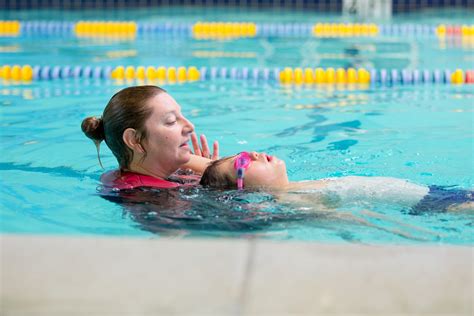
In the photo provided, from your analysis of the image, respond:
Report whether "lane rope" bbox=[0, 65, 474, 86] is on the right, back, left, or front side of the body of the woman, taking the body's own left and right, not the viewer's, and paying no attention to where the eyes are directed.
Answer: left

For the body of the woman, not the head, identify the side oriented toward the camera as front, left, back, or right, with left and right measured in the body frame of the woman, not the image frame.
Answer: right

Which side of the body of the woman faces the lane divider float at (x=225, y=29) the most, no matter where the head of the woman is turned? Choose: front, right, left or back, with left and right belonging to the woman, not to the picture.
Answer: left

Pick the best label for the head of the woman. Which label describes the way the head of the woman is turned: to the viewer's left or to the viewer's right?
to the viewer's right
